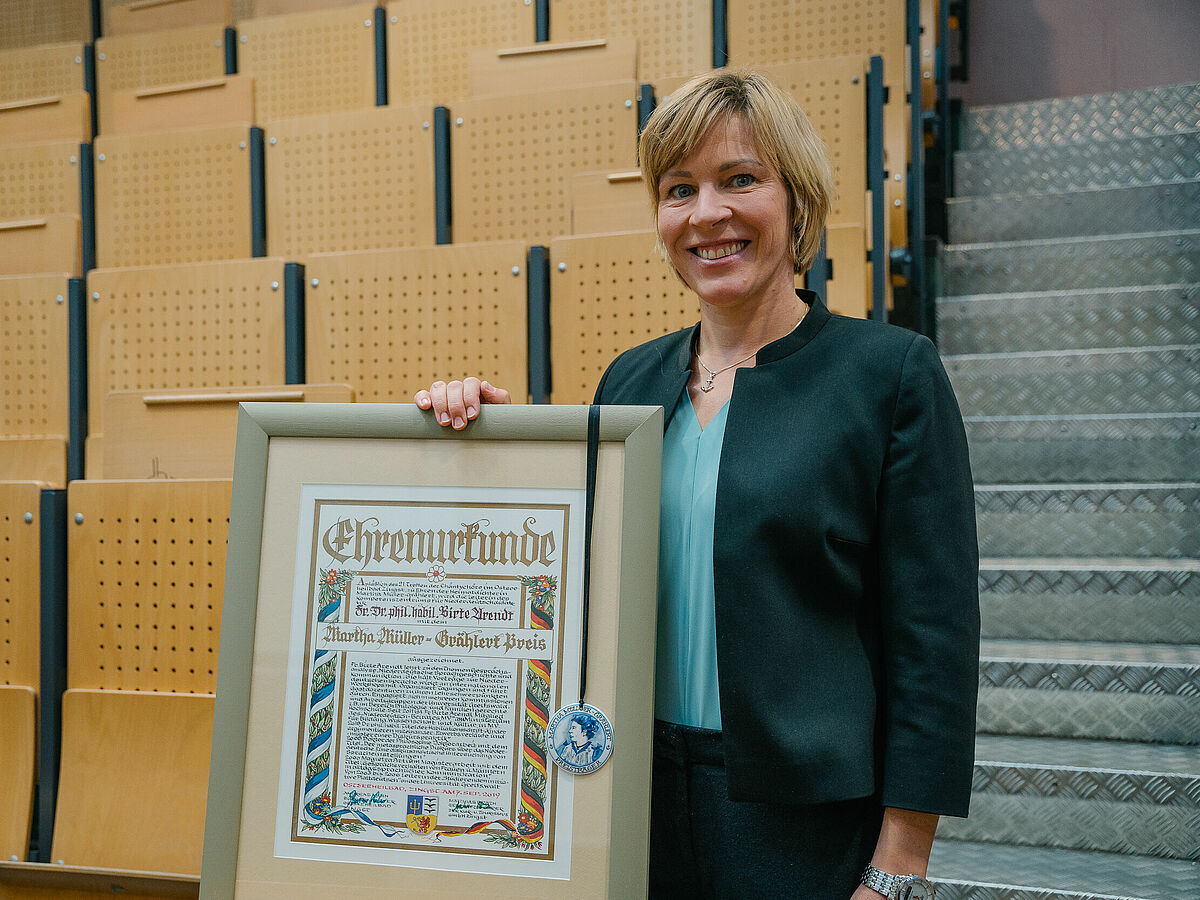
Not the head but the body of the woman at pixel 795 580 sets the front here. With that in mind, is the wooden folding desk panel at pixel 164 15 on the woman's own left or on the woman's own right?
on the woman's own right

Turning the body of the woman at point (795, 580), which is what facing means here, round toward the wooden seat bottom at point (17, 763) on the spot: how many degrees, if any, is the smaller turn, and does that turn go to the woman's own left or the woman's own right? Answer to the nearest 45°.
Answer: approximately 90° to the woman's own right

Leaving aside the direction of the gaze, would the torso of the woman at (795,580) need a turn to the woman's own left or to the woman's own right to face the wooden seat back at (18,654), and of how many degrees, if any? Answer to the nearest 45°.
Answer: approximately 90° to the woman's own right

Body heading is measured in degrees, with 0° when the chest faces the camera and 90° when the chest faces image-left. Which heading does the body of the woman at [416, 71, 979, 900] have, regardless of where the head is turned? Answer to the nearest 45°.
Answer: approximately 45°

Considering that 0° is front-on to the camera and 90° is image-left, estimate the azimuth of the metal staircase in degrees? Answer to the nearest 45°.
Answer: approximately 0°
